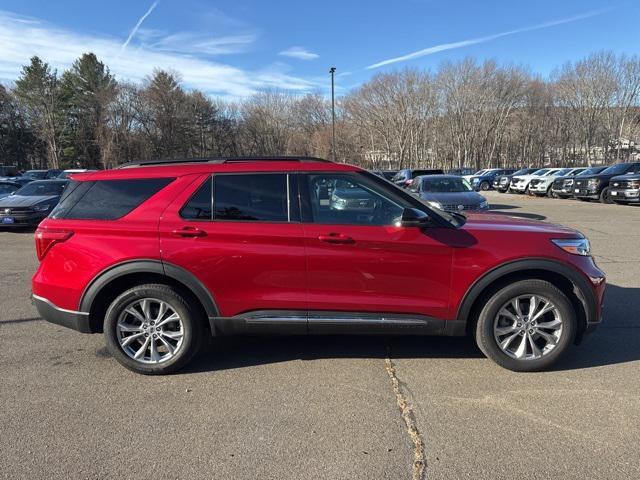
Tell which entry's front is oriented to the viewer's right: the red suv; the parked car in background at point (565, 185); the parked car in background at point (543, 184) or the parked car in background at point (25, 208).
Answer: the red suv

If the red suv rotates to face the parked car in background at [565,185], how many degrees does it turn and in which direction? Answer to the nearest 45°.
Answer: approximately 45° to its left

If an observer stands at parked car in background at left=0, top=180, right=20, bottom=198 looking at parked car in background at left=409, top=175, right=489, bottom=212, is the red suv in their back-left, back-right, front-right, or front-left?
front-right

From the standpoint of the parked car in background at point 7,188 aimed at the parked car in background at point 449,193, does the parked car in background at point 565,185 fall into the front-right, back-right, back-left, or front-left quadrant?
front-left

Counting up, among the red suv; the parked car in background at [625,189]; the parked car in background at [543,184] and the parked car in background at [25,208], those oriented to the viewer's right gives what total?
1

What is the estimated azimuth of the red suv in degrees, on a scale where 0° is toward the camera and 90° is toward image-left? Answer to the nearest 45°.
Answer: approximately 270°

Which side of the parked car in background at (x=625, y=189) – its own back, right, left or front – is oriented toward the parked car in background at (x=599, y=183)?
right

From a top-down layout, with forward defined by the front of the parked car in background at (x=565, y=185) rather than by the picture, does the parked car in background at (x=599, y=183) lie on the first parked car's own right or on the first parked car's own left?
on the first parked car's own left

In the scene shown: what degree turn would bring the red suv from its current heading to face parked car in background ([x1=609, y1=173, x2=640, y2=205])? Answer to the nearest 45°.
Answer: approximately 45° to its left

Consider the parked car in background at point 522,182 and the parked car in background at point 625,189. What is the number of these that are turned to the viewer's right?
0

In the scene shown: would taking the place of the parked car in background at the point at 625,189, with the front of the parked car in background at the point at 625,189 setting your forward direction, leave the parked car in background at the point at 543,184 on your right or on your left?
on your right

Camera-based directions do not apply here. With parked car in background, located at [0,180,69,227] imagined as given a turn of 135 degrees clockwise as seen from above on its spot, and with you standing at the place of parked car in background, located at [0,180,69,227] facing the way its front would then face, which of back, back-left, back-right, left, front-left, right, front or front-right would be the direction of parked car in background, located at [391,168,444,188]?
right

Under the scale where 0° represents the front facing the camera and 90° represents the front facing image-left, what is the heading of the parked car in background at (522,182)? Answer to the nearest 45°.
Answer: approximately 45°

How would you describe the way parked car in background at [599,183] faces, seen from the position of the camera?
facing the viewer and to the left of the viewer
